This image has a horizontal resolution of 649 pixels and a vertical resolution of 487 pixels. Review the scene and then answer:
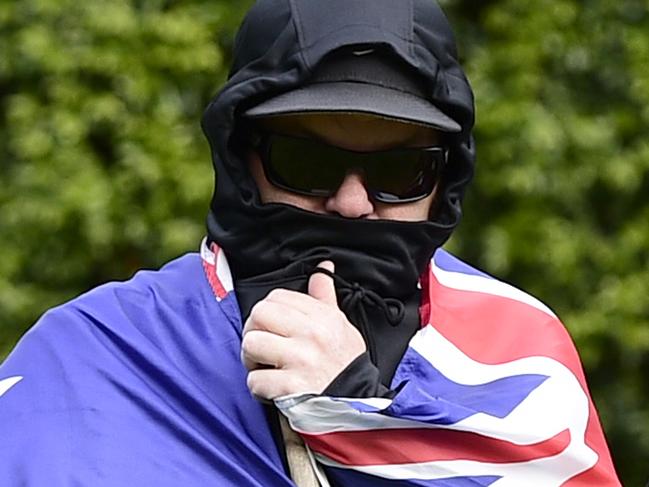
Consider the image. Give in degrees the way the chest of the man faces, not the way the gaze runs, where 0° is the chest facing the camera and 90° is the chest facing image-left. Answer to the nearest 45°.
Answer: approximately 0°
